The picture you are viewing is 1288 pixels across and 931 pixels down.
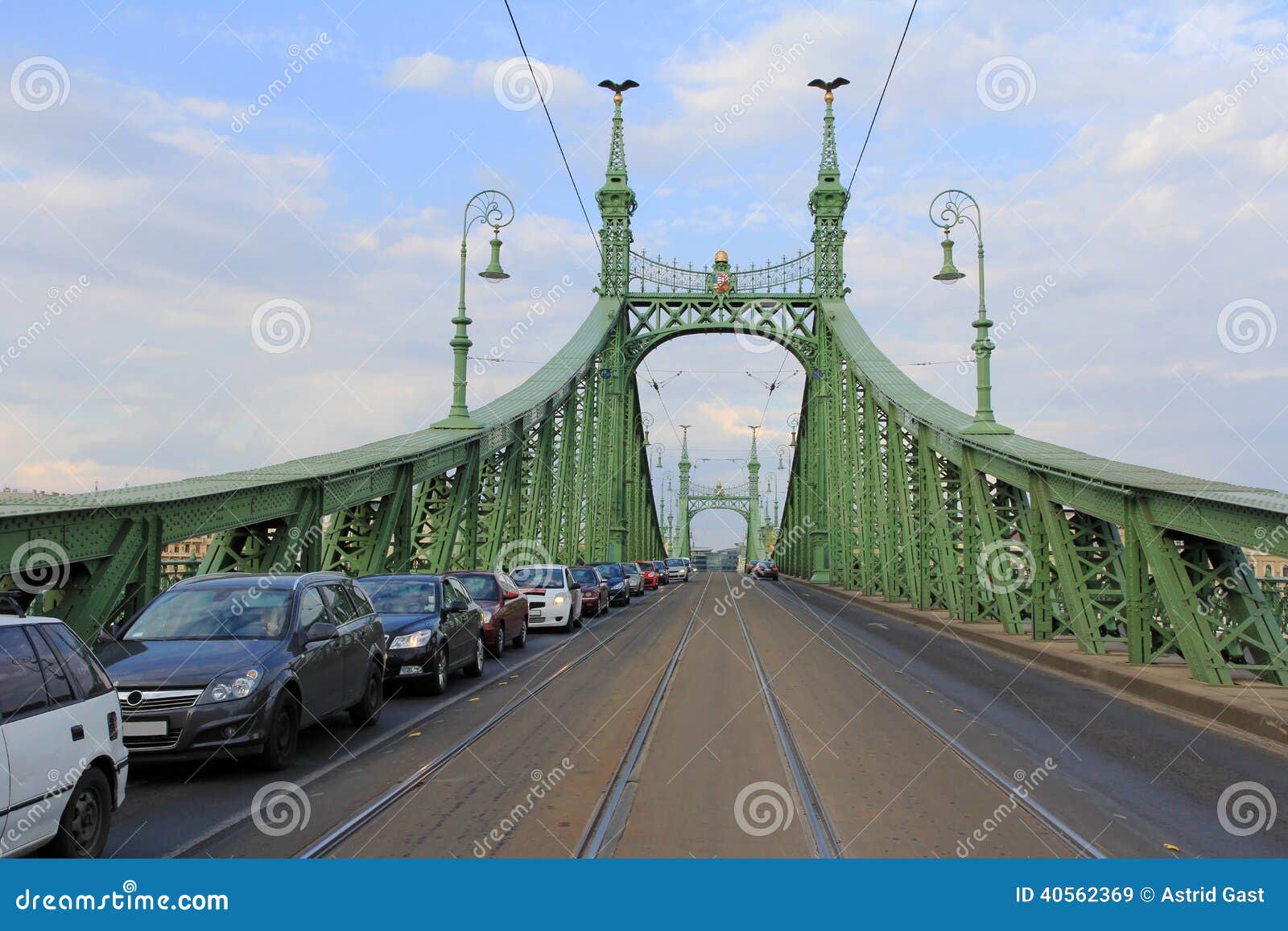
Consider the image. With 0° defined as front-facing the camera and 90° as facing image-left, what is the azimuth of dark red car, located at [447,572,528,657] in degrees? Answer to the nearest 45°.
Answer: approximately 45°

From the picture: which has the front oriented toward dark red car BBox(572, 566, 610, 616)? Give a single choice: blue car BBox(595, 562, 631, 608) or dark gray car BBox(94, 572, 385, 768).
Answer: blue car BBox(595, 562, 631, 608)

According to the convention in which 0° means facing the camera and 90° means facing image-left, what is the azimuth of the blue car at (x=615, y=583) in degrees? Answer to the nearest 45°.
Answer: approximately 0°

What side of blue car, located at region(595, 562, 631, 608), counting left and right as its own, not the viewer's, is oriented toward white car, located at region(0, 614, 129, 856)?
front

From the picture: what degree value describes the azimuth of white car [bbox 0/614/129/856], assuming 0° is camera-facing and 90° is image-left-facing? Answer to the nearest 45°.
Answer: approximately 45°

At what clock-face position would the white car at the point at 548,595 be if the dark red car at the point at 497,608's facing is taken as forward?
The white car is roughly at 5 o'clock from the dark red car.

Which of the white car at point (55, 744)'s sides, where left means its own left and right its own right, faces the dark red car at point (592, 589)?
back

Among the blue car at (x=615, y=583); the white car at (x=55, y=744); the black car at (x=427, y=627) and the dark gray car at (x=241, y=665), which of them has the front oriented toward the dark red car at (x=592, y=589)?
the blue car at (x=615, y=583)

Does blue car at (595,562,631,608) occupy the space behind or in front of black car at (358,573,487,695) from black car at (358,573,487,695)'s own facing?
behind

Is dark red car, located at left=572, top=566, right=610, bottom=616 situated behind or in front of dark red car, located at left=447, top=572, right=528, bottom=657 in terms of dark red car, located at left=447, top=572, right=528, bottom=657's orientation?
behind

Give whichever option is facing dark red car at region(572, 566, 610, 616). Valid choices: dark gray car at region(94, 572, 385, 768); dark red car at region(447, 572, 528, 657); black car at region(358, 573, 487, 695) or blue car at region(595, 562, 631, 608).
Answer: blue car at region(595, 562, 631, 608)

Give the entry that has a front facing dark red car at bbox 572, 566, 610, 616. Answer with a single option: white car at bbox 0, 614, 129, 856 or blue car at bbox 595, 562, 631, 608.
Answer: the blue car

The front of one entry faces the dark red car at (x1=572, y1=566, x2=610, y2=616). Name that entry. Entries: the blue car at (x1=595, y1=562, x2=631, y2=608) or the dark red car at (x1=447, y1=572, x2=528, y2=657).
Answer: the blue car

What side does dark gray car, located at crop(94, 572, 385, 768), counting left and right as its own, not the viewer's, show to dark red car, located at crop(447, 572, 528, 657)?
back

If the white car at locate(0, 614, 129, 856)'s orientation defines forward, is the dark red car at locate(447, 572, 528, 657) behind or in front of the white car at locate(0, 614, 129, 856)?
behind
